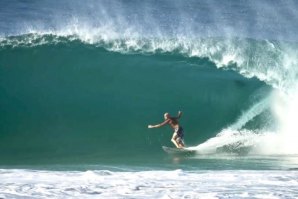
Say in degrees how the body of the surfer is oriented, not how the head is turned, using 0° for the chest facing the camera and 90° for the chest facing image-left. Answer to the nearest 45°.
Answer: approximately 45°
